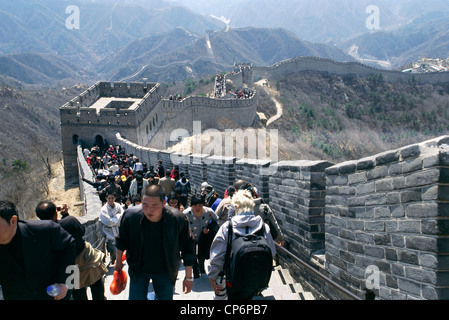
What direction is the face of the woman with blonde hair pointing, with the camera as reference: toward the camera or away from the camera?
away from the camera

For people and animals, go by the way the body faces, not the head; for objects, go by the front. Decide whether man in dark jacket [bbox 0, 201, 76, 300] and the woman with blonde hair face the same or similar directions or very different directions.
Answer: very different directions

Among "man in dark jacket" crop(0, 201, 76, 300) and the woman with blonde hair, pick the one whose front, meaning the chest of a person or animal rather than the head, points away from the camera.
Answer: the woman with blonde hair

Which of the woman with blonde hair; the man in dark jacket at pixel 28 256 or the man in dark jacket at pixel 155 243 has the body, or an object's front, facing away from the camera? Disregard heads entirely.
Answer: the woman with blonde hair

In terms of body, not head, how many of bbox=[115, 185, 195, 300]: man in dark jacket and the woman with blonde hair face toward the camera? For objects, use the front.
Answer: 1

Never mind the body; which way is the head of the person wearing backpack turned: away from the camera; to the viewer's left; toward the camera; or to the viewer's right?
away from the camera

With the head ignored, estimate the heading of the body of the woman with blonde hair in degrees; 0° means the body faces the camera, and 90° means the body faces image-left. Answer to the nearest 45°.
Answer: approximately 180°
